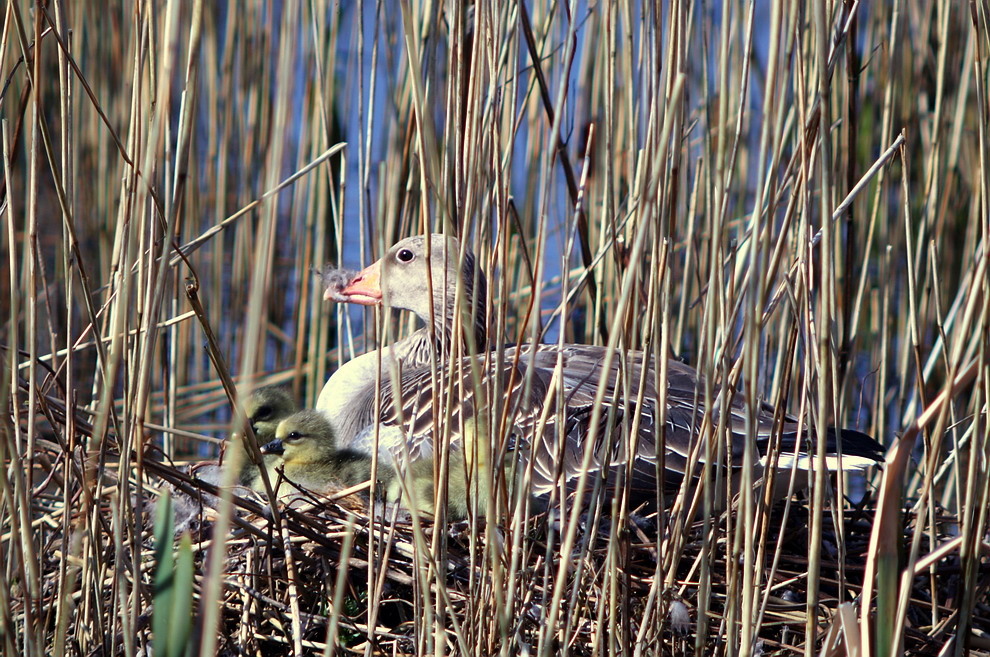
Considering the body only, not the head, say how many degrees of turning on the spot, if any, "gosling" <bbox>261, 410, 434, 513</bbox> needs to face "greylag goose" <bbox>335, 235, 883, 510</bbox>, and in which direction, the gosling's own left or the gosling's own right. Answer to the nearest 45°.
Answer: approximately 180°

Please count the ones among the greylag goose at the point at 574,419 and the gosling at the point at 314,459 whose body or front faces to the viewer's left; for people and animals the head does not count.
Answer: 2

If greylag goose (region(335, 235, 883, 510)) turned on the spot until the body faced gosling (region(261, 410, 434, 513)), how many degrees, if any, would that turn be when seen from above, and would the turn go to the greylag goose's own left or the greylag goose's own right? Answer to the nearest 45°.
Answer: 0° — it already faces it

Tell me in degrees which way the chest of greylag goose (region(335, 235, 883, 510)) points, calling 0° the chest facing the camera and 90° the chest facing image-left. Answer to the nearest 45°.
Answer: approximately 90°

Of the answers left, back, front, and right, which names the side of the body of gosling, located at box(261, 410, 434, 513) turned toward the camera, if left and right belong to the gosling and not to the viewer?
left
